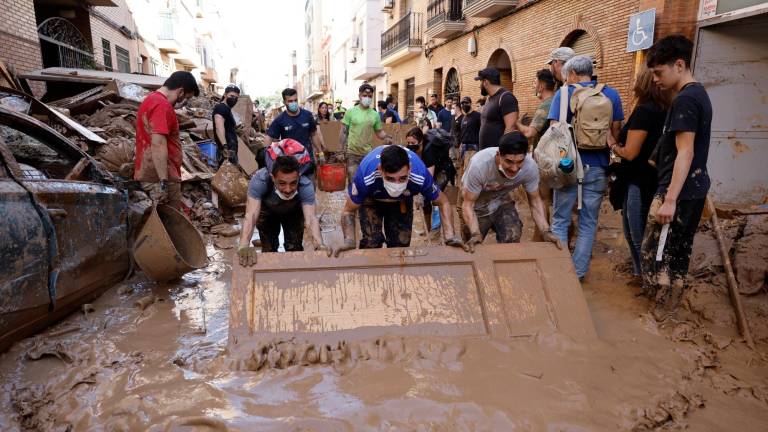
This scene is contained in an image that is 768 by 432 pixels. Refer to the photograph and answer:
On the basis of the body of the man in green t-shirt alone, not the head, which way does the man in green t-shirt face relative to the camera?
toward the camera

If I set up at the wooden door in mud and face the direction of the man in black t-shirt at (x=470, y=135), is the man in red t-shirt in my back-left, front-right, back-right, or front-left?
front-left

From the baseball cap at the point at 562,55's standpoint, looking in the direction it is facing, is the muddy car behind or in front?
in front

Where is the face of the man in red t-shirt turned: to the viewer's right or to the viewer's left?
to the viewer's right

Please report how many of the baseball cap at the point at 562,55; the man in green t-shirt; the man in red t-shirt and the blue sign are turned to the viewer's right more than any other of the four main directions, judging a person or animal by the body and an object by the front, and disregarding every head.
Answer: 1

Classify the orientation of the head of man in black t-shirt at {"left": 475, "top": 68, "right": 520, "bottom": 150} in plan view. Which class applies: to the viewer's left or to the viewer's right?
to the viewer's left

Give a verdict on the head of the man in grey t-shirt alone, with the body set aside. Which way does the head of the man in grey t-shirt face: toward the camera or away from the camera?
toward the camera

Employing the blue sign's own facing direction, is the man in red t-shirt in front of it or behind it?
in front

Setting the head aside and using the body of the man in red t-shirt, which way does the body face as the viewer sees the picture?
to the viewer's right
